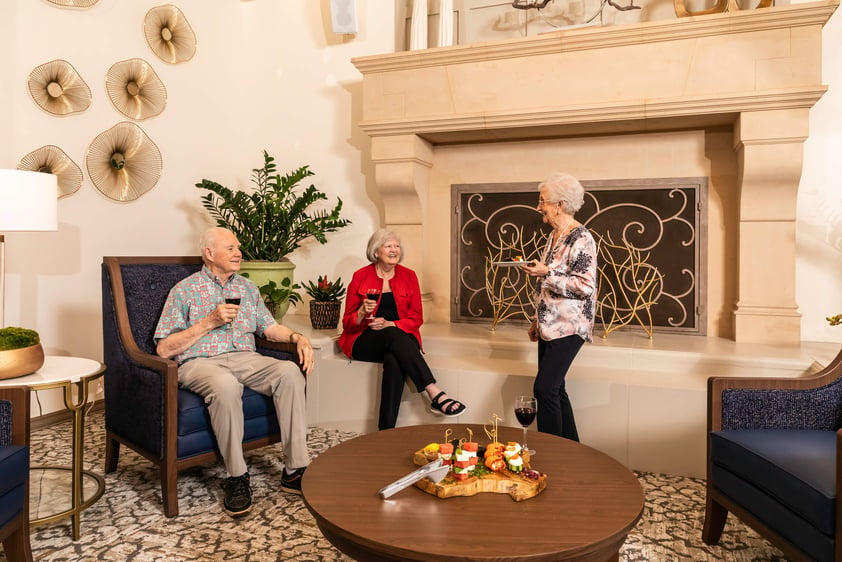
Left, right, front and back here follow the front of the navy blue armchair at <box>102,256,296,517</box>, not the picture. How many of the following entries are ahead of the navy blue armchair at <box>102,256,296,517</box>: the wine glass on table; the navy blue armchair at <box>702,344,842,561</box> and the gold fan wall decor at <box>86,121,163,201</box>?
2

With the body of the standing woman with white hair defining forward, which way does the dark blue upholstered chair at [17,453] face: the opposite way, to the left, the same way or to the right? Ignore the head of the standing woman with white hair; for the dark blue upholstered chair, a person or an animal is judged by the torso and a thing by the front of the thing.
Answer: the opposite way

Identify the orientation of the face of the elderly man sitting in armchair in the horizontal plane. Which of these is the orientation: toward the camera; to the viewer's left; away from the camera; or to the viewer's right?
to the viewer's right

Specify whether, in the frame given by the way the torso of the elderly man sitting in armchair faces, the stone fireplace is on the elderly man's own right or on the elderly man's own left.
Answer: on the elderly man's own left

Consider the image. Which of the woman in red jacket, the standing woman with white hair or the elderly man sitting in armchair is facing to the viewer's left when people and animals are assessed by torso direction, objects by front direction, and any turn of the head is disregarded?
the standing woman with white hair

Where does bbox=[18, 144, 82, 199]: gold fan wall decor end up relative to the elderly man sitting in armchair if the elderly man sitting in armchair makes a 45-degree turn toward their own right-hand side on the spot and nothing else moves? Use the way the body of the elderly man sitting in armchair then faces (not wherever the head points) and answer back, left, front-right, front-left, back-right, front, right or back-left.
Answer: back-right

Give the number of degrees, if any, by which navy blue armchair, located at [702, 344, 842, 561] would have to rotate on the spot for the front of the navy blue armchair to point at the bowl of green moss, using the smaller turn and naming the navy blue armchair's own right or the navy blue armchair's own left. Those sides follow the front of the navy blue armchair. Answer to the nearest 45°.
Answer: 0° — it already faces it

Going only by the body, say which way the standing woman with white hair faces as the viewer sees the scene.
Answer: to the viewer's left

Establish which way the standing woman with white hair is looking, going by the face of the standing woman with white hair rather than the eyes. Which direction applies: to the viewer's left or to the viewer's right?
to the viewer's left

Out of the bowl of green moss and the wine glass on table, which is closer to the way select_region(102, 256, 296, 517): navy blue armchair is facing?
the wine glass on table

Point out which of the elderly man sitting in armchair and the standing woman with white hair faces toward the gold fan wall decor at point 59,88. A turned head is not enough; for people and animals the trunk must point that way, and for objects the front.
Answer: the standing woman with white hair
